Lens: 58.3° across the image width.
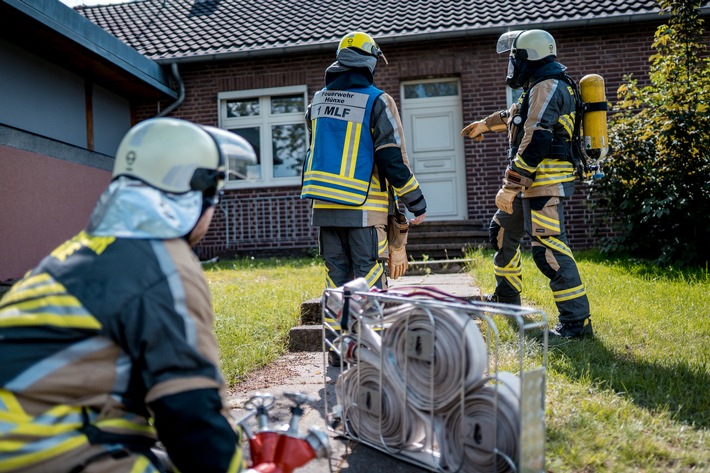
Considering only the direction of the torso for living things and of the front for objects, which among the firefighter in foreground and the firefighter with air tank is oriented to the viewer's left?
the firefighter with air tank

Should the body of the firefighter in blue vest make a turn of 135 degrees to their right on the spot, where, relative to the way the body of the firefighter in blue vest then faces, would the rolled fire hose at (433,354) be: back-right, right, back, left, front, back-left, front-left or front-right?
front

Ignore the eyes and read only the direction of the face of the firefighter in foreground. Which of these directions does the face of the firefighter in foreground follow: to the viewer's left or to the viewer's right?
to the viewer's right

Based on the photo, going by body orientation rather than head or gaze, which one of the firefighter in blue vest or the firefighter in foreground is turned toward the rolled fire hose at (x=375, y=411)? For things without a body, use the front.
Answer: the firefighter in foreground

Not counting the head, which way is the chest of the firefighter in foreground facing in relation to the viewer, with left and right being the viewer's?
facing away from the viewer and to the right of the viewer

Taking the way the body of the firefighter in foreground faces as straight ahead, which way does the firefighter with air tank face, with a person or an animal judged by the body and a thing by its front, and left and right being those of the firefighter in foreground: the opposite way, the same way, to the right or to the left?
to the left

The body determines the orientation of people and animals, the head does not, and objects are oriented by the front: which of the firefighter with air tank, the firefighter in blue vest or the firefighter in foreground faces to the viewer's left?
the firefighter with air tank

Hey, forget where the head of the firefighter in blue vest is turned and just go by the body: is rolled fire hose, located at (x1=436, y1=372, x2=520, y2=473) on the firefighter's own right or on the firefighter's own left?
on the firefighter's own right

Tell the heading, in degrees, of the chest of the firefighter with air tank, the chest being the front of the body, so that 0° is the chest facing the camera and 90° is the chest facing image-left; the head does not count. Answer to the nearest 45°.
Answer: approximately 90°

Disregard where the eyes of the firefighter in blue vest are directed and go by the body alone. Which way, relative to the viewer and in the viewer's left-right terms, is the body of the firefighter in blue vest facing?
facing away from the viewer and to the right of the viewer
